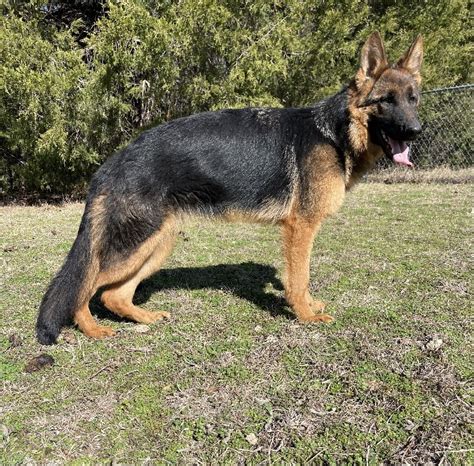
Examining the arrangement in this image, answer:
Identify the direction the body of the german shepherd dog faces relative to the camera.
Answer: to the viewer's right

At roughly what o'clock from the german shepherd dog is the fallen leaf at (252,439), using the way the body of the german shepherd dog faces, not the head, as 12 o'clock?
The fallen leaf is roughly at 3 o'clock from the german shepherd dog.

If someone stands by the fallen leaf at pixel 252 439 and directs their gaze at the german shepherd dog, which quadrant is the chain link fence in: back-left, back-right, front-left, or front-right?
front-right

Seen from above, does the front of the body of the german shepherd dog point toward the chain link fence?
no

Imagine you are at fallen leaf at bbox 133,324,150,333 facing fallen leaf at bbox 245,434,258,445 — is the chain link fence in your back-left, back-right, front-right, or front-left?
back-left
